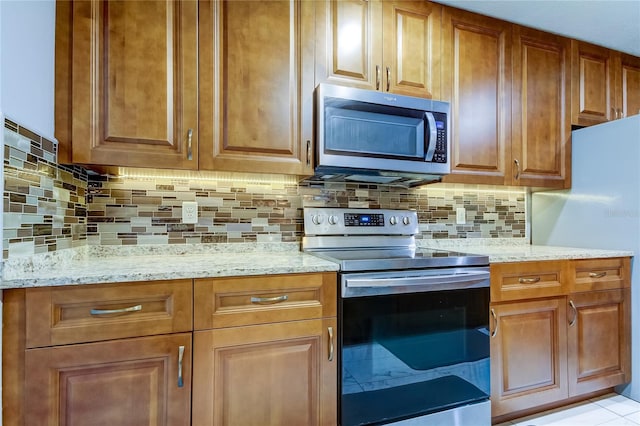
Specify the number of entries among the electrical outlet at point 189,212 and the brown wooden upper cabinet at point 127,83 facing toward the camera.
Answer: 2

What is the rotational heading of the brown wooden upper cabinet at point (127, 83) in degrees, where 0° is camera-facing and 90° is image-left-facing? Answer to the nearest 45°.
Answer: approximately 0°

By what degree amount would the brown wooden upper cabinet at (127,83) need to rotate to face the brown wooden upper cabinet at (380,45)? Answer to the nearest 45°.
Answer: approximately 90° to its left

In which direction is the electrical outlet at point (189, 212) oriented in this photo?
toward the camera

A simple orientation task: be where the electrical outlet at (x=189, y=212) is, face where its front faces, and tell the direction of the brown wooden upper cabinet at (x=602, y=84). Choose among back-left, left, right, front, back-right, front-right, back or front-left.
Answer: left

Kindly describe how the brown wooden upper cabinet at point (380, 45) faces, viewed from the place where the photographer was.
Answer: facing the viewer and to the left of the viewer
